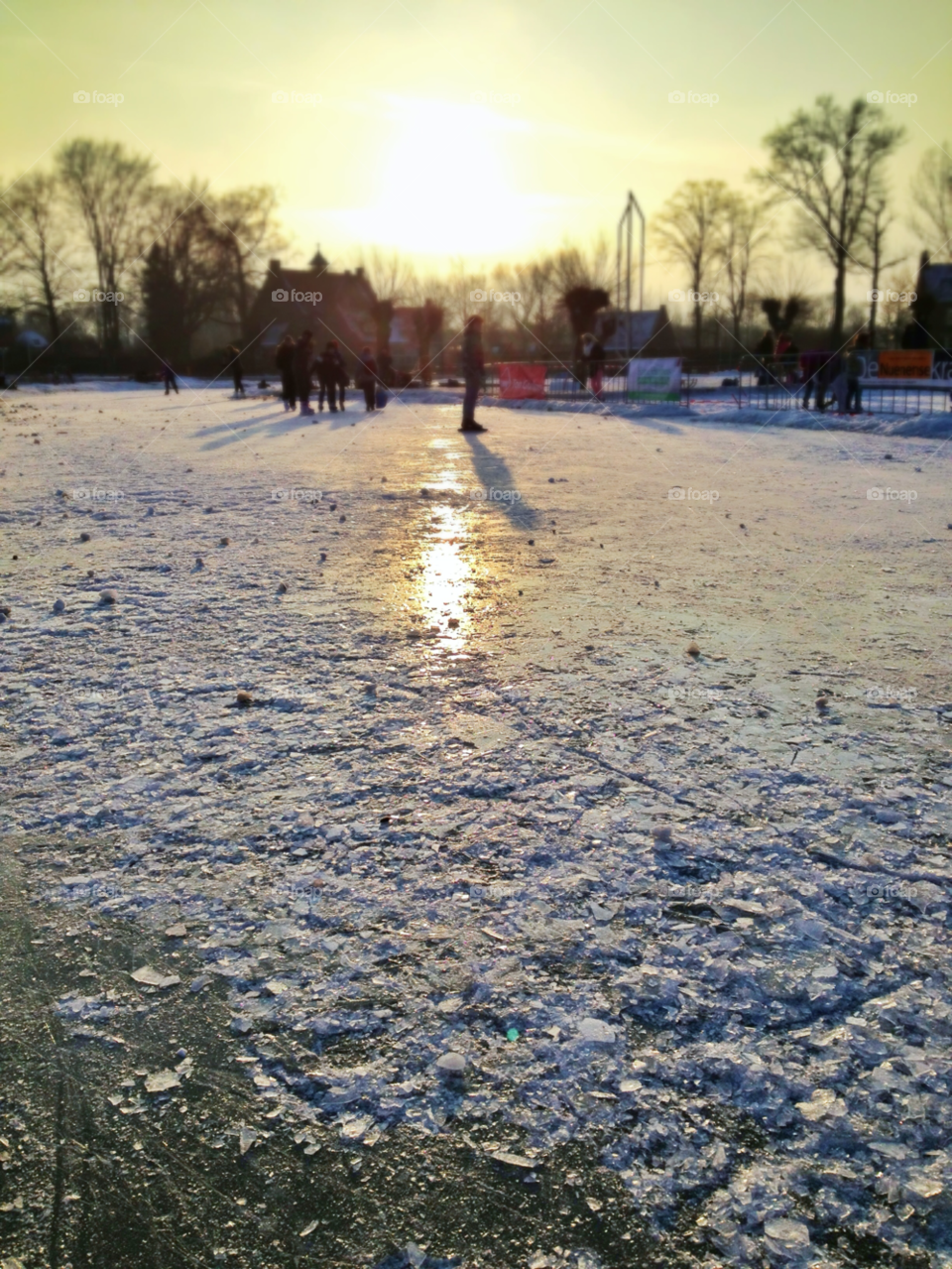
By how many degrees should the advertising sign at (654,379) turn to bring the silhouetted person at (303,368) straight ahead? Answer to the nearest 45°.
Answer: approximately 45° to its right

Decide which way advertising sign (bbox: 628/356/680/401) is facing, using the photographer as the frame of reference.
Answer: facing the viewer

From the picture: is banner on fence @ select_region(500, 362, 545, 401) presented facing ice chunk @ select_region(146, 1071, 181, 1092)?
yes

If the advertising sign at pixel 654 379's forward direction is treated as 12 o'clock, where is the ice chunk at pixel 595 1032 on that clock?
The ice chunk is roughly at 12 o'clock from the advertising sign.

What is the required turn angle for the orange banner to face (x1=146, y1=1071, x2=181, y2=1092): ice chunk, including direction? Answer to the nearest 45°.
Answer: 0° — it already faces it

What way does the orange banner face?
toward the camera

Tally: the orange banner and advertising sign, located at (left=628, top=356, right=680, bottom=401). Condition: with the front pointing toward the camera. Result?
2

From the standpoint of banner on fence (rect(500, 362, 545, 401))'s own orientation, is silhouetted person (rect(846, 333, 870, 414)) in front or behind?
in front

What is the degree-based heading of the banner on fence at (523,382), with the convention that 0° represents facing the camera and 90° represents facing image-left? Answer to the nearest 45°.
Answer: approximately 0°

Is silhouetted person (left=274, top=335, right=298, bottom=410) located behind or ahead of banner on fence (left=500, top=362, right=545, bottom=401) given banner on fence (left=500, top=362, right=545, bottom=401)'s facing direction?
ahead
